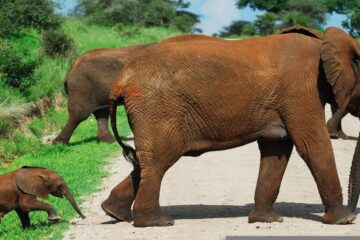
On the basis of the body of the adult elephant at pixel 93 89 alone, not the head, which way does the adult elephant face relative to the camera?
to the viewer's right

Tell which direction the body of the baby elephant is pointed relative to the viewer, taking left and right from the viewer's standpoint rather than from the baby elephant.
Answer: facing to the right of the viewer

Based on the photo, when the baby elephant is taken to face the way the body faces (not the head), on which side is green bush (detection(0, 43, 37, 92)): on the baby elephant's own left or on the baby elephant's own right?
on the baby elephant's own left

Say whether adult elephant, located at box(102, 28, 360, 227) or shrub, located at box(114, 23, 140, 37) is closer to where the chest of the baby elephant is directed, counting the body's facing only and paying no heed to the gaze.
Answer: the adult elephant

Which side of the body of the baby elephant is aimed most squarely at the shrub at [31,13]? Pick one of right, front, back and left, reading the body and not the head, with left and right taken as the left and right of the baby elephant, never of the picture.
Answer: left

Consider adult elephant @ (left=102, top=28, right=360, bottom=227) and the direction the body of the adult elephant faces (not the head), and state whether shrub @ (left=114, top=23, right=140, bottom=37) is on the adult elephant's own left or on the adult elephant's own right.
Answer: on the adult elephant's own left

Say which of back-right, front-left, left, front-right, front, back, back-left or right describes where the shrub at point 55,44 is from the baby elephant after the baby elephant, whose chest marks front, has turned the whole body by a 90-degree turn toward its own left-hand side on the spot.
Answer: front
